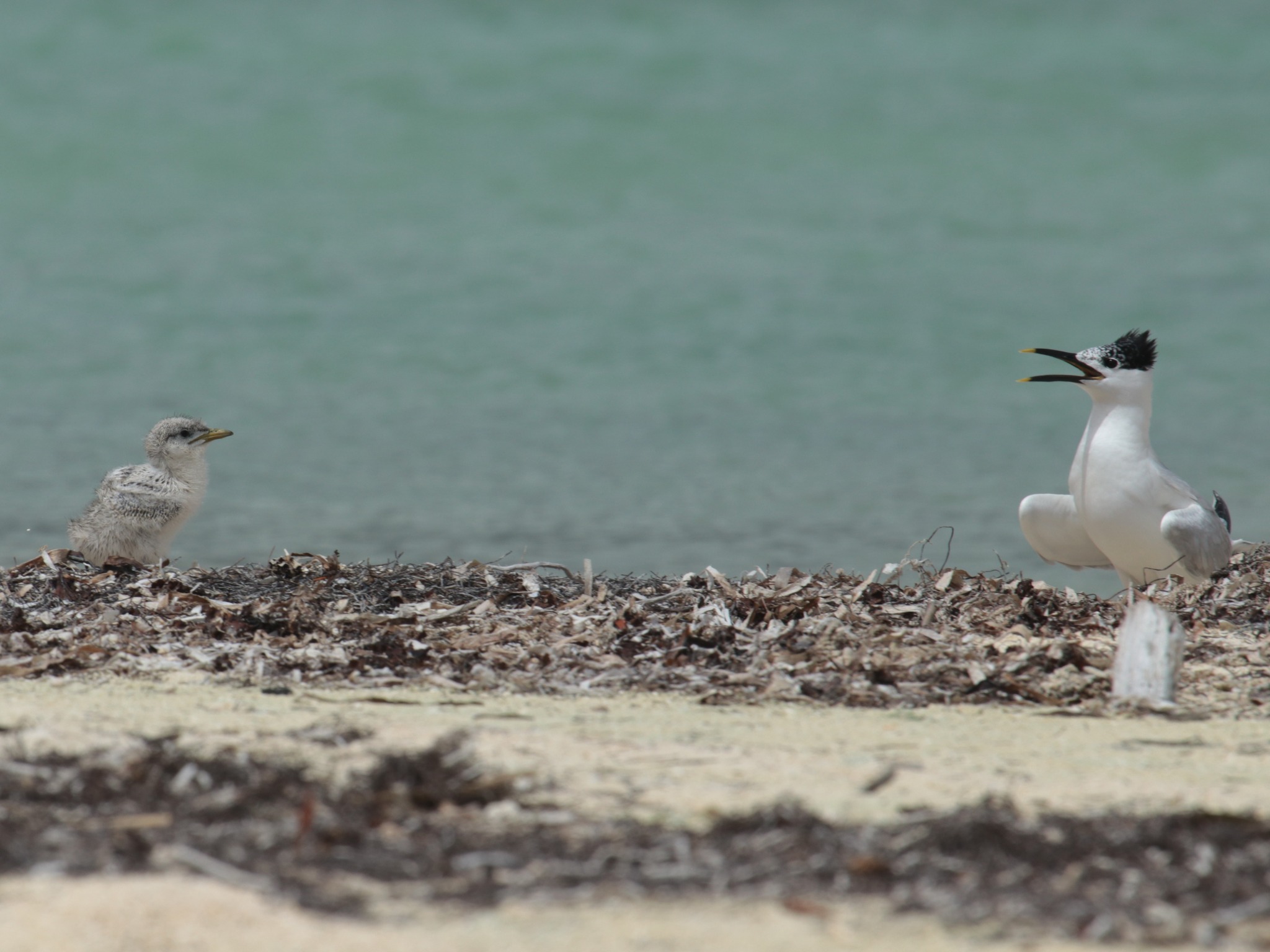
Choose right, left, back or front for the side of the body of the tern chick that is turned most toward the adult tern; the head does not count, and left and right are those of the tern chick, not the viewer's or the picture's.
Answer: front

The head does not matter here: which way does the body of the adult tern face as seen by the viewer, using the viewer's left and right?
facing the viewer and to the left of the viewer

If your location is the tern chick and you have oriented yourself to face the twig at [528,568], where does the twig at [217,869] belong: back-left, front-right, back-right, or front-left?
front-right

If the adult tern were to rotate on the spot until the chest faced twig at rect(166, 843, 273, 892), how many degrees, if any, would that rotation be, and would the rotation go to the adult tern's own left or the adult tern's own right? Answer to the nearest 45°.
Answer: approximately 45° to the adult tern's own left

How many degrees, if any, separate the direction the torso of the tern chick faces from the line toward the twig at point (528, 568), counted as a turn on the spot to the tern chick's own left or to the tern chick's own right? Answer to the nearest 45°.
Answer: approximately 45° to the tern chick's own right

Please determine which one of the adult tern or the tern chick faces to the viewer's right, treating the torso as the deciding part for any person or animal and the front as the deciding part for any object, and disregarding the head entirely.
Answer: the tern chick

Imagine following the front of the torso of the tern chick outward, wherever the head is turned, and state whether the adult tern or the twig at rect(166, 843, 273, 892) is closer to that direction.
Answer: the adult tern

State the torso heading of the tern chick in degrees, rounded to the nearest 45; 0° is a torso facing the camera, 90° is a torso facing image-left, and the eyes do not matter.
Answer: approximately 270°

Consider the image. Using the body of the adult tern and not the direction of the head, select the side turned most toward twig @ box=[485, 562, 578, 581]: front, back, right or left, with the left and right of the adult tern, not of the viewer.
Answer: front

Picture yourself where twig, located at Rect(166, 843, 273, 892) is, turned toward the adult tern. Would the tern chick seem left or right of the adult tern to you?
left

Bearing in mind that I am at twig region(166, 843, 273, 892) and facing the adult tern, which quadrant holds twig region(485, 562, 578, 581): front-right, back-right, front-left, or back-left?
front-left

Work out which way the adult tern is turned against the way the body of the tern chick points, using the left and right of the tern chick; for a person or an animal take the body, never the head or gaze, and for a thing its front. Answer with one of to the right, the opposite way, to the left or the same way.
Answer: the opposite way

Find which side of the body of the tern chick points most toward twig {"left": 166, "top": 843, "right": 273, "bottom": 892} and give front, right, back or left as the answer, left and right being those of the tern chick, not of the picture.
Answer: right

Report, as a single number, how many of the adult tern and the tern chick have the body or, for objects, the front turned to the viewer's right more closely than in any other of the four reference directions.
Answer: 1
